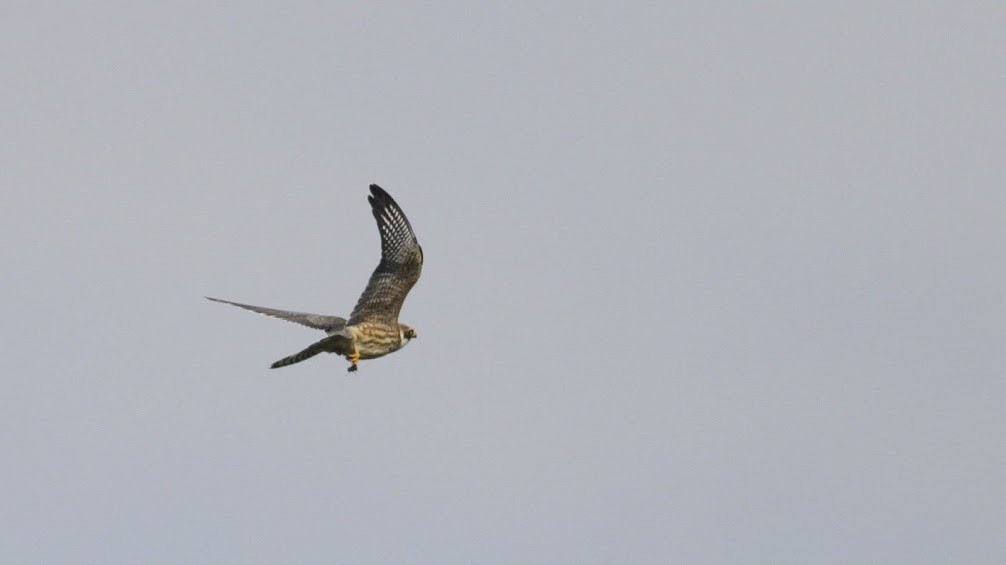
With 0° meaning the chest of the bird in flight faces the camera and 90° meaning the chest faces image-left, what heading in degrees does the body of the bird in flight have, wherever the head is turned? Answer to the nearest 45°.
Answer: approximately 270°
